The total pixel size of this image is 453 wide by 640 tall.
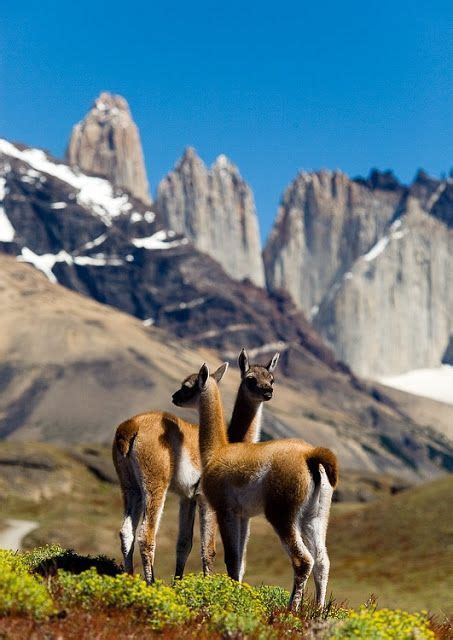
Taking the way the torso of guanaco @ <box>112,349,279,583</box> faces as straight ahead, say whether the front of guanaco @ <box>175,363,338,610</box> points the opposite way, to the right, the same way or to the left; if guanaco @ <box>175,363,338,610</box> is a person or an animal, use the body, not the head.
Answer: to the left

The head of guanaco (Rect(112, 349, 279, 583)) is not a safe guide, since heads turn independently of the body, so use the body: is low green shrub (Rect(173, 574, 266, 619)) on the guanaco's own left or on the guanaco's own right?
on the guanaco's own right

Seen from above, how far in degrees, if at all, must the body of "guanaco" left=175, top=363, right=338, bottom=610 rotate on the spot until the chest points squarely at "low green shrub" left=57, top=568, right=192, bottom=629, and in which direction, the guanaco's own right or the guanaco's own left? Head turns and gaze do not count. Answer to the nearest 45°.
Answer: approximately 90° to the guanaco's own left

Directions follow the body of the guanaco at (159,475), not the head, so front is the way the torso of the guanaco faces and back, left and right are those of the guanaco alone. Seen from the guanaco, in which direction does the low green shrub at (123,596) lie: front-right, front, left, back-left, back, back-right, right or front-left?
back-right

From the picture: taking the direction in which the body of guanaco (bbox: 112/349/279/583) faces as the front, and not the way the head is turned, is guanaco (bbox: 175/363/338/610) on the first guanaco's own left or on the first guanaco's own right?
on the first guanaco's own right

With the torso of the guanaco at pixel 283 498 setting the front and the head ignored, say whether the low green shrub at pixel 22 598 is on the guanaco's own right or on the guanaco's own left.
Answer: on the guanaco's own left

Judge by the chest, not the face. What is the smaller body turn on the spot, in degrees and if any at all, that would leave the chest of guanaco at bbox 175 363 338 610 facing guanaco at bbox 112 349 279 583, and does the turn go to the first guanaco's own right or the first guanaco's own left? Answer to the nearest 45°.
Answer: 0° — it already faces it

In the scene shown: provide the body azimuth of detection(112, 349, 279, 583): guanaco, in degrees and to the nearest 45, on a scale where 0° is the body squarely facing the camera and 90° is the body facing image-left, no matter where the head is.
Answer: approximately 225°

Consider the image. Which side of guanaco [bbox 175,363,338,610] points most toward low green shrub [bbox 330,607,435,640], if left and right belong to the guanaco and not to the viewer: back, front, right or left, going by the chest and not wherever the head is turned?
back

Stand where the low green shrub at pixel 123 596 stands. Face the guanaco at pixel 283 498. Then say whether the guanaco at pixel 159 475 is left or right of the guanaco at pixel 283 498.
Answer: left
